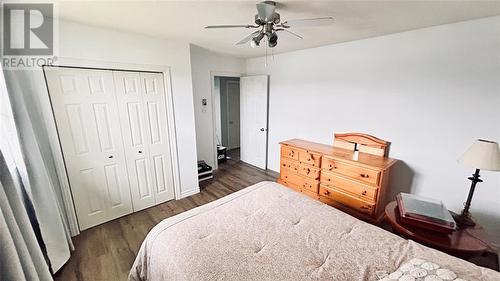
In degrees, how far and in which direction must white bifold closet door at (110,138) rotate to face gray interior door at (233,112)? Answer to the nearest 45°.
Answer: approximately 90° to its left

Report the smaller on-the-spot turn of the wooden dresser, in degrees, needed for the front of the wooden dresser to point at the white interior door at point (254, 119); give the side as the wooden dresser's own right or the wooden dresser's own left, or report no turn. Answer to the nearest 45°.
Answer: approximately 90° to the wooden dresser's own right

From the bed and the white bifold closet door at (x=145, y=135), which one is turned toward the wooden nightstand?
the white bifold closet door

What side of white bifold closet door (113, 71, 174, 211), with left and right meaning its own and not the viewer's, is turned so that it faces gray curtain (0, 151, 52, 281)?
right

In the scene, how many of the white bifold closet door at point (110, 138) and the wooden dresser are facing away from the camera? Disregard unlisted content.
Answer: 0

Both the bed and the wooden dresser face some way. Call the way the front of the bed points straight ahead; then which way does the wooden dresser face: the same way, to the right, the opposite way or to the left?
to the left

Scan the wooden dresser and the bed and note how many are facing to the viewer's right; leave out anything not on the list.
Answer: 0

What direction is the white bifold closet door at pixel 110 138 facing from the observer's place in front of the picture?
facing the viewer and to the right of the viewer

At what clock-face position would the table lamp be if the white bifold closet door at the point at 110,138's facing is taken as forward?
The table lamp is roughly at 12 o'clock from the white bifold closet door.

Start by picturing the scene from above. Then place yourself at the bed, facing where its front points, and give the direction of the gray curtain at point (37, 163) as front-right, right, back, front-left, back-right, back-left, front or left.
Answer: front-left

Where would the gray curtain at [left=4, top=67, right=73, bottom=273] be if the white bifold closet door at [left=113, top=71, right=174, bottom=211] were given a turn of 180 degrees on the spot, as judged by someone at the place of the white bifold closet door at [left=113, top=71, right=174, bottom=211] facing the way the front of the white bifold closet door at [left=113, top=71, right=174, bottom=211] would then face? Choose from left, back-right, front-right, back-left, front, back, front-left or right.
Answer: left

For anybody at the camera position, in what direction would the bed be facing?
facing away from the viewer and to the left of the viewer

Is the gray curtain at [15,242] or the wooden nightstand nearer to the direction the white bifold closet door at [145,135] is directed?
the wooden nightstand
